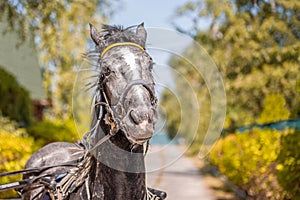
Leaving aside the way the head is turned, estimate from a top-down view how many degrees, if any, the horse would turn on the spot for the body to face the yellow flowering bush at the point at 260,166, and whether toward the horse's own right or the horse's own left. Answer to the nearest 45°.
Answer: approximately 90° to the horse's own left

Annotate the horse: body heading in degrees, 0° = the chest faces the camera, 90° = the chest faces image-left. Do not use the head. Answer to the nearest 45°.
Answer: approximately 315°
